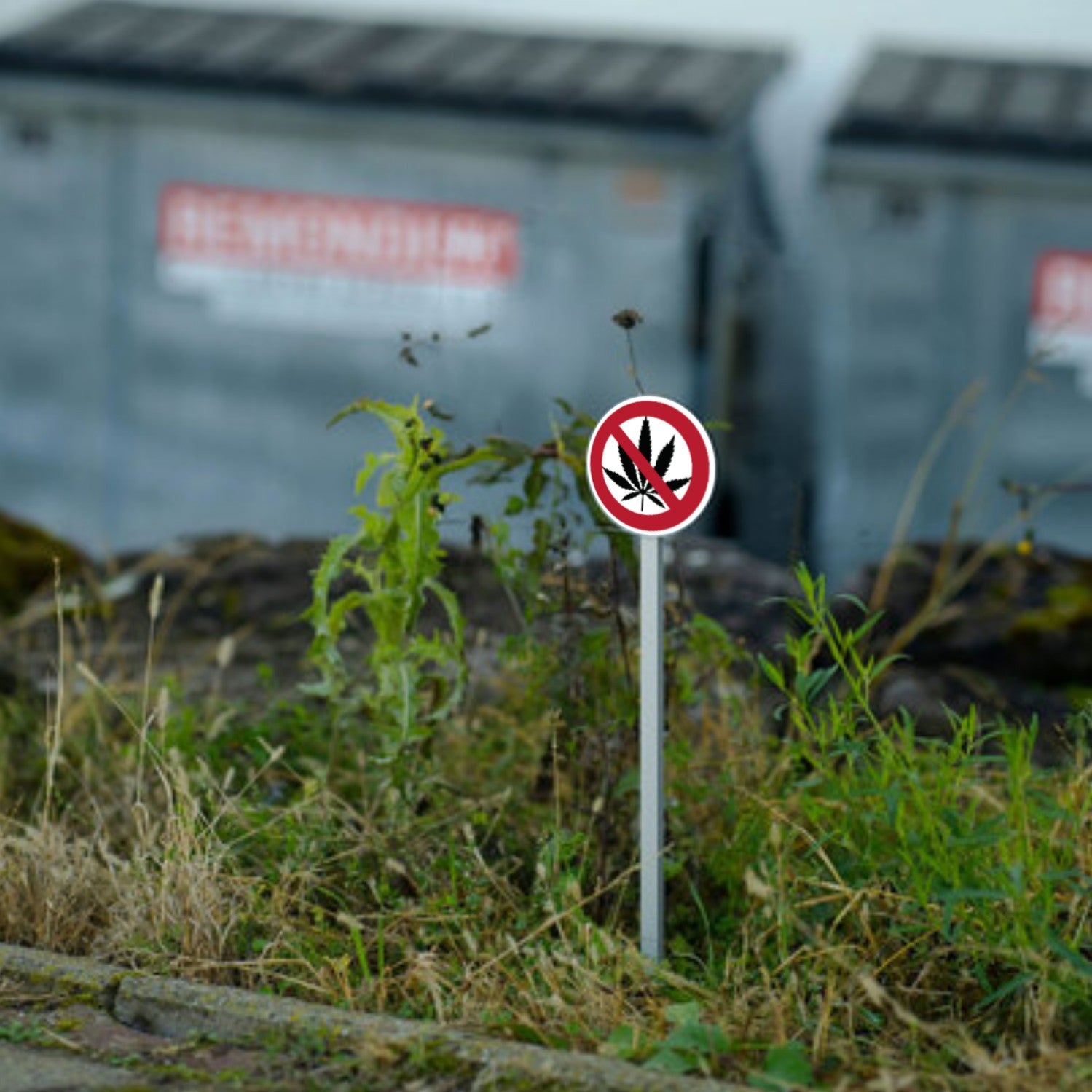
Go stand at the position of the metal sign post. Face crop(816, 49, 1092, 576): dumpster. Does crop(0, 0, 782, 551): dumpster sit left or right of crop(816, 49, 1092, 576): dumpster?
left

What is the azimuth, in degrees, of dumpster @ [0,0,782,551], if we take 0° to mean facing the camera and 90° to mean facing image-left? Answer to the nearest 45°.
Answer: approximately 0°

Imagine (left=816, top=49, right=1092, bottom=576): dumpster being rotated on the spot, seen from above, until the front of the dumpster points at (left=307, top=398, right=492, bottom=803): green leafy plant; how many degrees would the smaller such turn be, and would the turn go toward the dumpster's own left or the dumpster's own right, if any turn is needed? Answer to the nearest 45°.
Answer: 0° — it already faces it

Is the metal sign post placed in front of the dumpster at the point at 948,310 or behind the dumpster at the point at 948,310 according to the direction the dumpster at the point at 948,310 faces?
in front

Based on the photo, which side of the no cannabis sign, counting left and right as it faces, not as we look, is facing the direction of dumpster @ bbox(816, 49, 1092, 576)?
back

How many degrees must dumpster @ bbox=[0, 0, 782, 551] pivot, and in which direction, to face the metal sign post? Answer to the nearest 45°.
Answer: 0° — it already faces it

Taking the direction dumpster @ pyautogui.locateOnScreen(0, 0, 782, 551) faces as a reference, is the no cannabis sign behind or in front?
in front

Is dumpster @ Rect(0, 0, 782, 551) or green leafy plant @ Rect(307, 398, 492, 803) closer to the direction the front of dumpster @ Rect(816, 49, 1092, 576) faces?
the green leafy plant

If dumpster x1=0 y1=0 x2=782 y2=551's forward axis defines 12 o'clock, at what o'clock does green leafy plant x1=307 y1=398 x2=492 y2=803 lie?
The green leafy plant is roughly at 12 o'clock from the dumpster.

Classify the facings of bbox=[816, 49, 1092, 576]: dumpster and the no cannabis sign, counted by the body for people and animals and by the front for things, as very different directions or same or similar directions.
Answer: same or similar directions

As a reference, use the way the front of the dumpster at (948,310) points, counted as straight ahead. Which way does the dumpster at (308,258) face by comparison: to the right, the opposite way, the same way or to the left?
the same way

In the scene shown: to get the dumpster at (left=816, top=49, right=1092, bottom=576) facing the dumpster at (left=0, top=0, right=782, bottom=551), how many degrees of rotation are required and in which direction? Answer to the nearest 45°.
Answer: approximately 90° to its right

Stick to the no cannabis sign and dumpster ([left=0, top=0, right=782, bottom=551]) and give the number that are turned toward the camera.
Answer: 2

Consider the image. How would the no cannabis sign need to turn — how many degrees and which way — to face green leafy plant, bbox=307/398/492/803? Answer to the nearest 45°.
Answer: approximately 135° to its right

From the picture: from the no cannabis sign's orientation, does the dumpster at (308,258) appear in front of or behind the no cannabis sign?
behind

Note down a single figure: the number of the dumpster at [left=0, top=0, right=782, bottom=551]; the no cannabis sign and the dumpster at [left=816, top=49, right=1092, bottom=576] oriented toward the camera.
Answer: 3

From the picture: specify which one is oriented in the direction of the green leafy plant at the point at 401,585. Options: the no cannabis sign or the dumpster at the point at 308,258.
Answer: the dumpster

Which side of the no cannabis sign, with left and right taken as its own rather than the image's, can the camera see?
front

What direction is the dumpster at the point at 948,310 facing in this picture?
toward the camera
